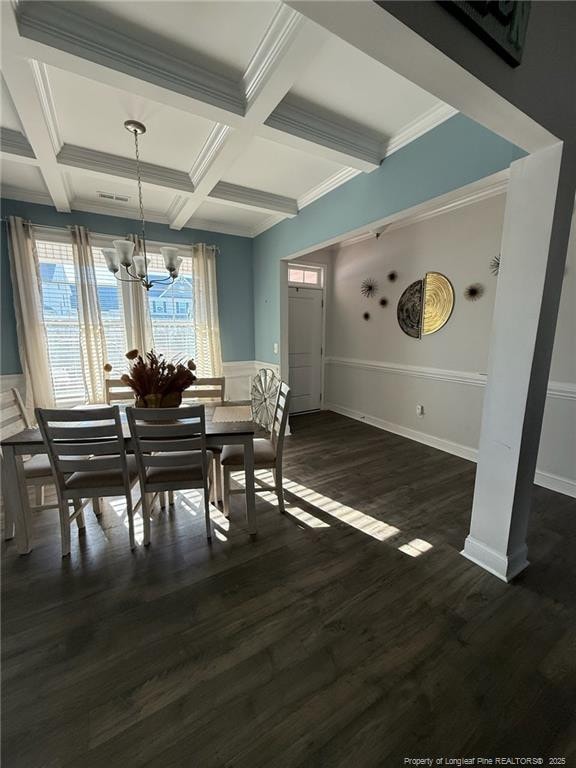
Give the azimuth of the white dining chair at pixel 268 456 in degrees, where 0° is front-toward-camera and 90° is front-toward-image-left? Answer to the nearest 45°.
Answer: approximately 90°

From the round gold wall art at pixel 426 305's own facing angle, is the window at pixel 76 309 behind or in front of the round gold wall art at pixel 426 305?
in front

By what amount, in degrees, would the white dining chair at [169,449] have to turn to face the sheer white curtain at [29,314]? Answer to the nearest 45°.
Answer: approximately 45° to its left

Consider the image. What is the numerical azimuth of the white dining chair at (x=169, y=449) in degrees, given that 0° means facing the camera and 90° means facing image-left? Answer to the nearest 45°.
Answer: approximately 180°

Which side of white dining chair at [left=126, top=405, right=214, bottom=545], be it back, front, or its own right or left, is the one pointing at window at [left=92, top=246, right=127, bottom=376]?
front

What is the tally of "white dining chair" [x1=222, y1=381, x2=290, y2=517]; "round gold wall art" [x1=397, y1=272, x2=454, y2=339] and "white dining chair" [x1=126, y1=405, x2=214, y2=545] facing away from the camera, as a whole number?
1

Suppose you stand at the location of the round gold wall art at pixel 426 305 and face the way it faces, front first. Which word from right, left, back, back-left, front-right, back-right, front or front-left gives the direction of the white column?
front-left

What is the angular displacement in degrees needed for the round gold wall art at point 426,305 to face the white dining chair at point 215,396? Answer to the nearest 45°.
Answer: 0° — it already faces it

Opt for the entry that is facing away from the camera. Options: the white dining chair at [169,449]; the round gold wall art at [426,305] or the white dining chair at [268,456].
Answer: the white dining chair at [169,449]

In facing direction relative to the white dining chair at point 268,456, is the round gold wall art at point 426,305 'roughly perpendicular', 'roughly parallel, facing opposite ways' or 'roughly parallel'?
roughly parallel

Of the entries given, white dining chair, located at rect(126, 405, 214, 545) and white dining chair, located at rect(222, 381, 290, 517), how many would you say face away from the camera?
1

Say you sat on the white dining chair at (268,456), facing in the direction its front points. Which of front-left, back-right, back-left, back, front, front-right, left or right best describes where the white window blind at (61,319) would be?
front-right

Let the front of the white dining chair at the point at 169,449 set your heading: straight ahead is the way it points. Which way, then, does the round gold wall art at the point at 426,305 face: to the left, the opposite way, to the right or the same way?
to the left

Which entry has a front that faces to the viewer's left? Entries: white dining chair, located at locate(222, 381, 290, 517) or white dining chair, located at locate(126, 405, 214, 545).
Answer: white dining chair, located at locate(222, 381, 290, 517)

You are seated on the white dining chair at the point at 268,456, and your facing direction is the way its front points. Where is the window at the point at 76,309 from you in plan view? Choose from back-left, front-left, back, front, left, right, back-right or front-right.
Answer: front-right

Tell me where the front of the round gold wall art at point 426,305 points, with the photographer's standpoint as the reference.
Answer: facing the viewer and to the left of the viewer

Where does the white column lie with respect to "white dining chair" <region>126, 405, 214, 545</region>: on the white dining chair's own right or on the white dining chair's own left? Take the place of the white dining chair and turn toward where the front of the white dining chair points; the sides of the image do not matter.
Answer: on the white dining chair's own right

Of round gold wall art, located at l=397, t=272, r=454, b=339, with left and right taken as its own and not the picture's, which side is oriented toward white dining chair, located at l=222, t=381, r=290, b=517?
front
